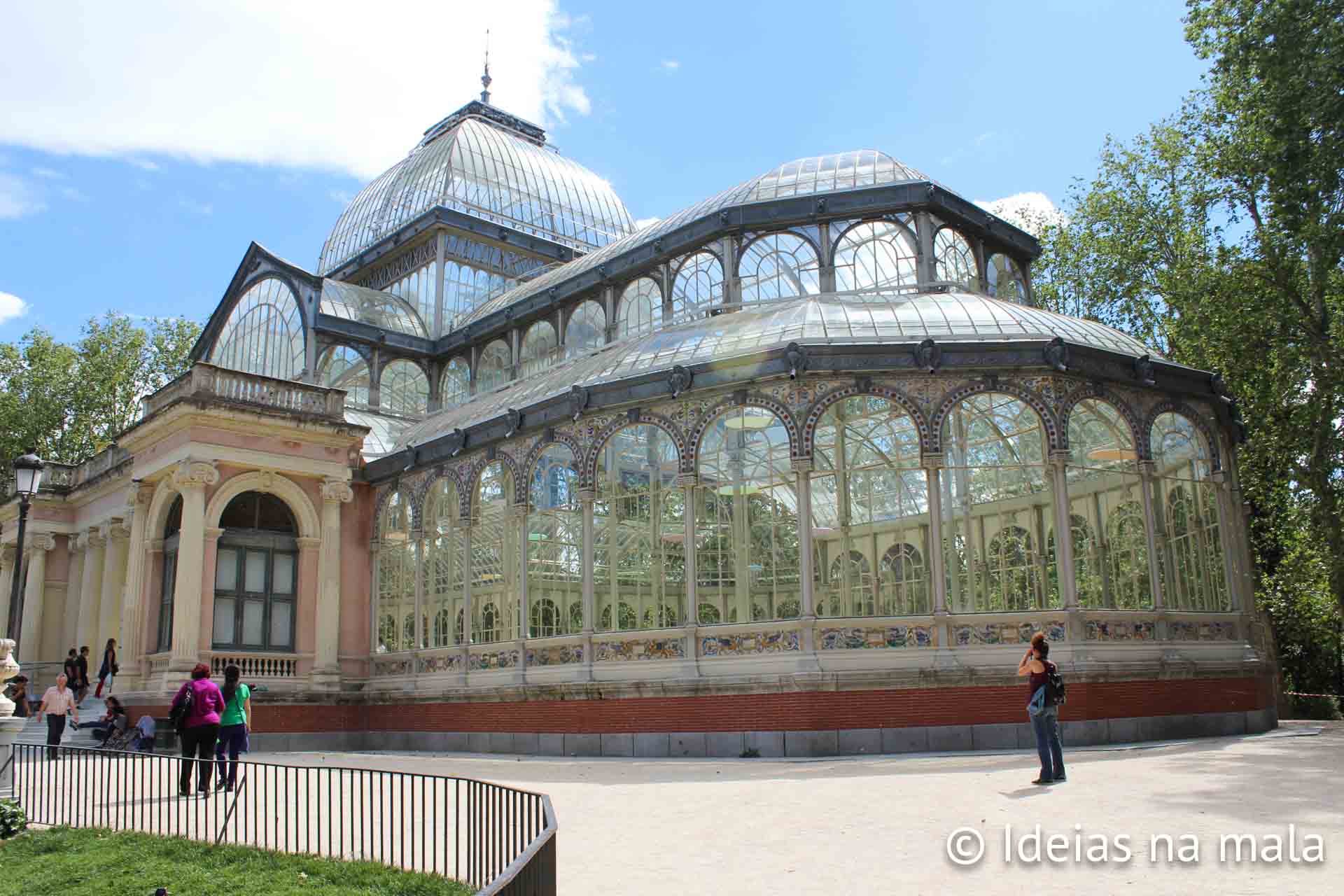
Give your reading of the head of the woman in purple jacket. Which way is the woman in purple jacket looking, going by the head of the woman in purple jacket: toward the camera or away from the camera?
away from the camera

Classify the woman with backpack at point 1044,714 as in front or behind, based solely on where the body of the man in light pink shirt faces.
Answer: in front

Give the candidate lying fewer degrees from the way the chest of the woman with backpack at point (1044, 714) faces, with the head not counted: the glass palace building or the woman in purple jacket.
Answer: the glass palace building

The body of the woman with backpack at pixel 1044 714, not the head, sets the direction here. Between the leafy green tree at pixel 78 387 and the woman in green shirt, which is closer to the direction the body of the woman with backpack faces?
the leafy green tree

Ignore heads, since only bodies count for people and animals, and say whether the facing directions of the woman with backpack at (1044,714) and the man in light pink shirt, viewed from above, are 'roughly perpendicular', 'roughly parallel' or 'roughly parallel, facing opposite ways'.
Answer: roughly parallel, facing opposite ways

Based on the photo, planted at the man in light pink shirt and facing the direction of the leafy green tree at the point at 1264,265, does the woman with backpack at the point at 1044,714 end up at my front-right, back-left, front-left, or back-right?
front-right

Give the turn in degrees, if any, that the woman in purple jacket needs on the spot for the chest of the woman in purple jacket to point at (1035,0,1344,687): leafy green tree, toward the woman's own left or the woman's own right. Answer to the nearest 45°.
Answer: approximately 90° to the woman's own right

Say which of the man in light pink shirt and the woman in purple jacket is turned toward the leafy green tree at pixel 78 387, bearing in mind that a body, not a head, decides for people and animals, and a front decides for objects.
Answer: the woman in purple jacket

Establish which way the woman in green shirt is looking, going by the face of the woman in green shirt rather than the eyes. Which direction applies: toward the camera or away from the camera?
away from the camera

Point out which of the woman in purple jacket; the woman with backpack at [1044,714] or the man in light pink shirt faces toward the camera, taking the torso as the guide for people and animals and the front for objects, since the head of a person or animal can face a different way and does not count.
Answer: the man in light pink shirt

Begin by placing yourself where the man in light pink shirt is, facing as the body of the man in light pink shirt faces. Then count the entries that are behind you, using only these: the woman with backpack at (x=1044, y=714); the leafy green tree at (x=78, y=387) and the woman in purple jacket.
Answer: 1

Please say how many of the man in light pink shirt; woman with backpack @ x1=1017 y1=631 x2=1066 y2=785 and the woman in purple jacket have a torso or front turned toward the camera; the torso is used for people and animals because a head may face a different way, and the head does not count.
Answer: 1

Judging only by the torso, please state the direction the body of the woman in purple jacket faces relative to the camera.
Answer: away from the camera

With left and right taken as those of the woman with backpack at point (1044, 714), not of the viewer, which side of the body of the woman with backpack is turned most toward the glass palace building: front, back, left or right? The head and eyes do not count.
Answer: front

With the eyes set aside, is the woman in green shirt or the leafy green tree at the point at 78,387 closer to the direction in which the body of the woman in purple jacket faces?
the leafy green tree

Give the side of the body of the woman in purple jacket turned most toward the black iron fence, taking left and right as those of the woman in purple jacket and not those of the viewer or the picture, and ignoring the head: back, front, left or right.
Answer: back

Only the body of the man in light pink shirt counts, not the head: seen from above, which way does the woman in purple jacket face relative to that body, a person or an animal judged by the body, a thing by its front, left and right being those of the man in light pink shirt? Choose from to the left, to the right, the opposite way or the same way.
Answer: the opposite way

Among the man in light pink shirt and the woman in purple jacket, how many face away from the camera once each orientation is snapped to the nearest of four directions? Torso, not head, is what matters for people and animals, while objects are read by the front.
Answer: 1

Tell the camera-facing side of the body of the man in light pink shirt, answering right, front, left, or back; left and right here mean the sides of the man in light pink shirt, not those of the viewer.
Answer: front

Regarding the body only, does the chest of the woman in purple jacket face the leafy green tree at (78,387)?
yes
